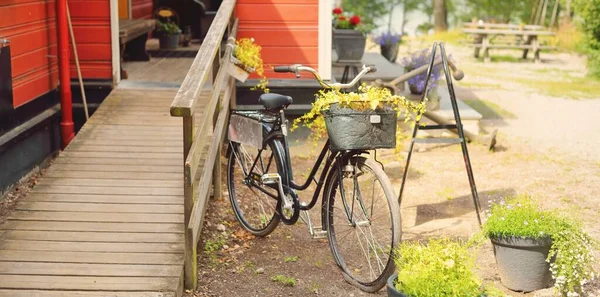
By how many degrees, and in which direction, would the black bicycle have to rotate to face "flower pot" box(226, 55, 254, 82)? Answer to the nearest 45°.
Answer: approximately 180°

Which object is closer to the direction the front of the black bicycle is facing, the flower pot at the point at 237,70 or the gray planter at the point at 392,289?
the gray planter

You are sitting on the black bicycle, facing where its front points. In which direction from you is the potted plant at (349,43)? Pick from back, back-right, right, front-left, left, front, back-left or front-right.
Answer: back-left

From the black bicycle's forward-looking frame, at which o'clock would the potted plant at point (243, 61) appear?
The potted plant is roughly at 7 o'clock from the black bicycle.

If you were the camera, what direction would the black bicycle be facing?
facing the viewer and to the right of the viewer

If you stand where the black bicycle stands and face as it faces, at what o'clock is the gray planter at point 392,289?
The gray planter is roughly at 1 o'clock from the black bicycle.

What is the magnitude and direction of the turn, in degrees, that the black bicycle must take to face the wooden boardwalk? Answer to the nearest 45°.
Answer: approximately 135° to its right

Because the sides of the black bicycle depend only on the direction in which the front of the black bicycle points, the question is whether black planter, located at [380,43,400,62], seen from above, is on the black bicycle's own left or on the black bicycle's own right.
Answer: on the black bicycle's own left

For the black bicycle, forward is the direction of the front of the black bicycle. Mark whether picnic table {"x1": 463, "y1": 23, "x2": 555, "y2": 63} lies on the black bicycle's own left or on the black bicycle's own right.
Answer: on the black bicycle's own left
